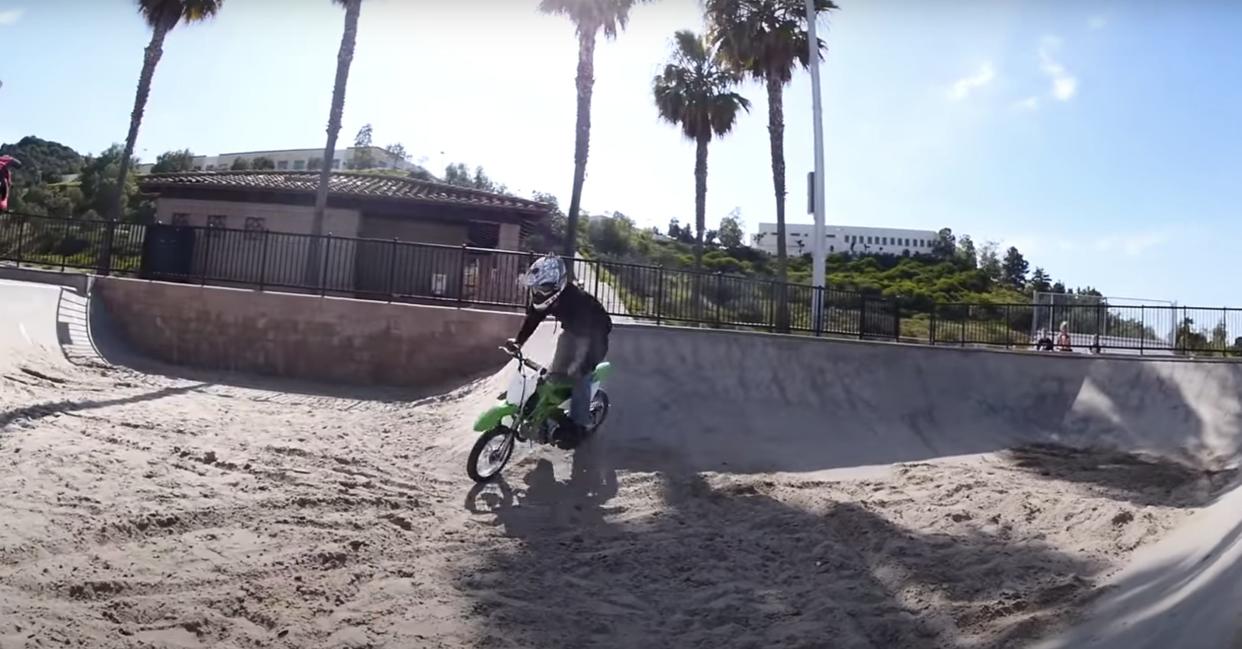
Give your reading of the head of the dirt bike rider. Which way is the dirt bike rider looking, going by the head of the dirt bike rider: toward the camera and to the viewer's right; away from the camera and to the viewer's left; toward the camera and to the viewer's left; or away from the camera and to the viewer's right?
toward the camera and to the viewer's left

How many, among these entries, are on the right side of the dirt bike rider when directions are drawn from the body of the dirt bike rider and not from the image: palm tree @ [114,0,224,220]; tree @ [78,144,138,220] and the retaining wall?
3

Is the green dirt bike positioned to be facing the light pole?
no

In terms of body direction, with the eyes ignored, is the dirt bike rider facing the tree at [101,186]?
no

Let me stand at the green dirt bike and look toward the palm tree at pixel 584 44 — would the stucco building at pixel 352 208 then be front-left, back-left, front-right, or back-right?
front-left

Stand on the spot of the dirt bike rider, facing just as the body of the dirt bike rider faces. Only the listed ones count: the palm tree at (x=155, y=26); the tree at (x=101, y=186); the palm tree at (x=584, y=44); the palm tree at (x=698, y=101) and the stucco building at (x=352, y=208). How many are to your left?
0

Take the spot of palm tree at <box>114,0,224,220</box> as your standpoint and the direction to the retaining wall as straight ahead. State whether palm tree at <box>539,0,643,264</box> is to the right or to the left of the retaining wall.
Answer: left

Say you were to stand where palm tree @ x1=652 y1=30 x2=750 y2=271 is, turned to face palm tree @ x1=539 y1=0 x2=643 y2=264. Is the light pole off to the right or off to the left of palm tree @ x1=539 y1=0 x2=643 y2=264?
left

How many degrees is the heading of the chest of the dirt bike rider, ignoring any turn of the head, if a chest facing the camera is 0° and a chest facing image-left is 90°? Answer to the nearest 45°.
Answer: approximately 45°

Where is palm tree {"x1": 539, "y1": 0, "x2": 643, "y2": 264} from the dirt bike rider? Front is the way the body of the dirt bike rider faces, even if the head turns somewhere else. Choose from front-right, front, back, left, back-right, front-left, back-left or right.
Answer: back-right

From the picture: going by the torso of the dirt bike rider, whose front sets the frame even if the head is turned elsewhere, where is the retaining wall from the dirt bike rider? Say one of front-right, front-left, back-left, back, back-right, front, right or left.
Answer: right

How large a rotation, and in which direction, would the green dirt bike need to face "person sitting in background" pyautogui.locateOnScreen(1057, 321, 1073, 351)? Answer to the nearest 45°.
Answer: approximately 180°

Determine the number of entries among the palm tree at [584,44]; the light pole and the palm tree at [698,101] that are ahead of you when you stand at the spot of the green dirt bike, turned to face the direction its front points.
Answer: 0

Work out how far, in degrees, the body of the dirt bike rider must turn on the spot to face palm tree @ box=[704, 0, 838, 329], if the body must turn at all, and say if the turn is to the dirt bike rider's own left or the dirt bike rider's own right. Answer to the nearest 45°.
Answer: approximately 135° to the dirt bike rider's own right

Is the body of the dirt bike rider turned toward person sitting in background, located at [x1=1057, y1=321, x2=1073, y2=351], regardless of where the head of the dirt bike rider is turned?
no

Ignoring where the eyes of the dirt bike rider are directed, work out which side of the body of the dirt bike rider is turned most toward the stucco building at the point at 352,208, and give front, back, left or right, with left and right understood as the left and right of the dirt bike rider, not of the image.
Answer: right

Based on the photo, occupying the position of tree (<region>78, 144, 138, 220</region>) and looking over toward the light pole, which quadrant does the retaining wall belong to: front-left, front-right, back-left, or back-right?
front-right

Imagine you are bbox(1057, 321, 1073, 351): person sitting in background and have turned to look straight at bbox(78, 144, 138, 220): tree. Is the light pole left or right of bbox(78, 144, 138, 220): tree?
left
